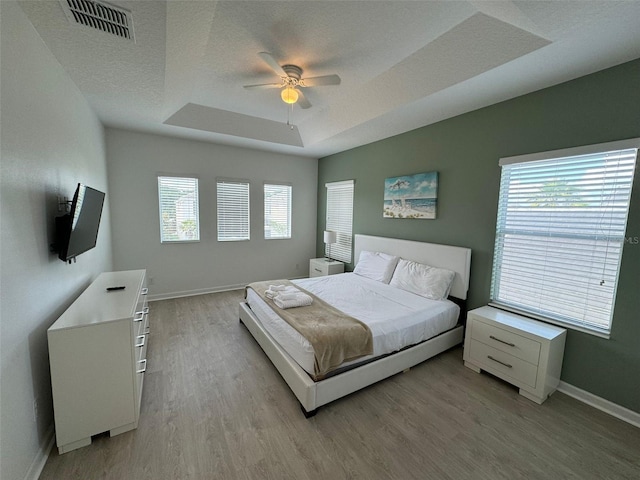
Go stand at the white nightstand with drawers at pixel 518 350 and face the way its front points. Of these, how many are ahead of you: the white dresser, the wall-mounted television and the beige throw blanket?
3

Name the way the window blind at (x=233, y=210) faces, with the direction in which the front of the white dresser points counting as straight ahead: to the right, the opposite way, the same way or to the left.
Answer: to the right

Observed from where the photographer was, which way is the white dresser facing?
facing to the right of the viewer

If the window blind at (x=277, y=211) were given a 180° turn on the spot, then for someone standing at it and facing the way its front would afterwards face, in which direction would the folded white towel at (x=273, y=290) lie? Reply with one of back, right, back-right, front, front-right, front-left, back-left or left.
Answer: back

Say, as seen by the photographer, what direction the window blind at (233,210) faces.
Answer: facing the viewer

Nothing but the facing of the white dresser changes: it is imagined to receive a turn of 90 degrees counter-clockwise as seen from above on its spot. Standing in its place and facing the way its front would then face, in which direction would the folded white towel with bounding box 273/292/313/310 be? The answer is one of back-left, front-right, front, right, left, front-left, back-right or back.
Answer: right

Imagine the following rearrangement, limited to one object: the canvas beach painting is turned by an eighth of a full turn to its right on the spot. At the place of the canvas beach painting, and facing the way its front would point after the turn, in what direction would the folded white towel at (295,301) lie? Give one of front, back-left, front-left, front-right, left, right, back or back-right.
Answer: front-left

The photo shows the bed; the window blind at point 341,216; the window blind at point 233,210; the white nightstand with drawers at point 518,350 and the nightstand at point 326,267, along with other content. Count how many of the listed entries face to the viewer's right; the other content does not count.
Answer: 0

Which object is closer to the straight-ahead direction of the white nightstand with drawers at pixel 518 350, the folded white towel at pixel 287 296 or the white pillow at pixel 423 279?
the folded white towel

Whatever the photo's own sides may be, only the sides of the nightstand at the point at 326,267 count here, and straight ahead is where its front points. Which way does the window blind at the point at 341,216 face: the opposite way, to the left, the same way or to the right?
the same way

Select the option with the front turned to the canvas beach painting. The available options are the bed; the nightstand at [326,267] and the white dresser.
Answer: the white dresser

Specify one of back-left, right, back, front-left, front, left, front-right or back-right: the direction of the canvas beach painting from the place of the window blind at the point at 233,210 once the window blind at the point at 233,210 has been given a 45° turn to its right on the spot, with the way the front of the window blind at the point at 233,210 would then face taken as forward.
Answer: left

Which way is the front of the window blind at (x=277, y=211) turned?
toward the camera

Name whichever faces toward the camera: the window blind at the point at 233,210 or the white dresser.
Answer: the window blind

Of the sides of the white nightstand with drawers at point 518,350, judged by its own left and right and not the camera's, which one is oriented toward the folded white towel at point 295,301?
front

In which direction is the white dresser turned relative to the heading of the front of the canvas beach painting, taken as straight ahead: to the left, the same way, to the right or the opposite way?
the opposite way

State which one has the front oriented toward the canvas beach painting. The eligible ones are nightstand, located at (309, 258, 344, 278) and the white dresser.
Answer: the white dresser

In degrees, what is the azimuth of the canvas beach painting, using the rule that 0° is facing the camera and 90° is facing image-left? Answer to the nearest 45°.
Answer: approximately 45°
